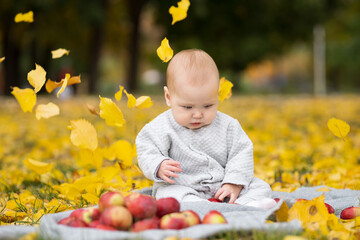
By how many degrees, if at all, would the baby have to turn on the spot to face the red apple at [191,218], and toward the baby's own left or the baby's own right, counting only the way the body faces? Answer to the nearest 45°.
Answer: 0° — they already face it

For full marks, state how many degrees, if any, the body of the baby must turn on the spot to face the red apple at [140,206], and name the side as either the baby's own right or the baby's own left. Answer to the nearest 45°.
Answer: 0° — they already face it

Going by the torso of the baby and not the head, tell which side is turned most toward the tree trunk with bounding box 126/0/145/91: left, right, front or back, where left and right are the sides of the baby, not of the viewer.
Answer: back

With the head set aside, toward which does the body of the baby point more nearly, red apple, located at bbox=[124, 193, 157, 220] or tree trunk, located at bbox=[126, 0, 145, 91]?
the red apple

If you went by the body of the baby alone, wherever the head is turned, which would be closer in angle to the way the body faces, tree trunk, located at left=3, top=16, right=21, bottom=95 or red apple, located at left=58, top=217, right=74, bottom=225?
the red apple

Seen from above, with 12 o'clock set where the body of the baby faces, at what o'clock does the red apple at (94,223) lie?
The red apple is roughly at 1 o'clock from the baby.

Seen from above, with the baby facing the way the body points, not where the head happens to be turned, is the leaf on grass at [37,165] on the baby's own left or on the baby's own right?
on the baby's own right

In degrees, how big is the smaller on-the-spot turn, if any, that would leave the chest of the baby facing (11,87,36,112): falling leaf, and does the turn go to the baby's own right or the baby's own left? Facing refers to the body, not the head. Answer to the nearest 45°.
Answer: approximately 90° to the baby's own right
